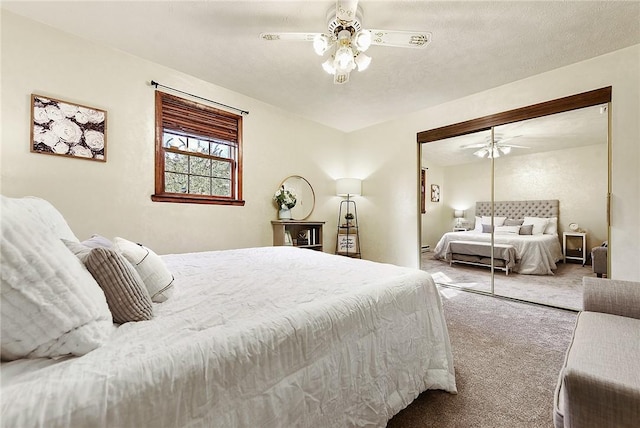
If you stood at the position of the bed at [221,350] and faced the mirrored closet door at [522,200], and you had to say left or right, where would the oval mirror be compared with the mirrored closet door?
left

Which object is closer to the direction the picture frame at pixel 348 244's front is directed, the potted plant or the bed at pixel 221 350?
the bed

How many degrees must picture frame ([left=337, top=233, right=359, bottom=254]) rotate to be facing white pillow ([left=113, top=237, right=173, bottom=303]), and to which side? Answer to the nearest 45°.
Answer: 0° — it already faces it

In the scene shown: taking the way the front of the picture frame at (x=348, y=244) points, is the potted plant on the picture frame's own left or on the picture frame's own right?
on the picture frame's own right

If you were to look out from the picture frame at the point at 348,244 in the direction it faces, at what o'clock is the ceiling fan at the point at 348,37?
The ceiling fan is roughly at 12 o'clock from the picture frame.

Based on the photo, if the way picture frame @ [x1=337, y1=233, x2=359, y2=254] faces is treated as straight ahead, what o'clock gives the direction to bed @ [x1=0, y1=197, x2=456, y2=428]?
The bed is roughly at 12 o'clock from the picture frame.

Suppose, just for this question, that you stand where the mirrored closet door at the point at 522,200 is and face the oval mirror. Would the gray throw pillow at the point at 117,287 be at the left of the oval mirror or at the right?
left

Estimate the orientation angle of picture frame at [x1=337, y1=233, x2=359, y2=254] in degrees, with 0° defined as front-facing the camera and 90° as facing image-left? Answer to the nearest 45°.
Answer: approximately 0°
